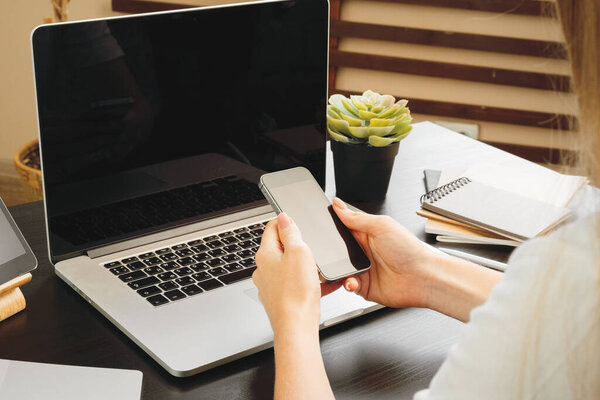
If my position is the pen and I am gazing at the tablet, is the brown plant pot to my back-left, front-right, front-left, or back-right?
front-right

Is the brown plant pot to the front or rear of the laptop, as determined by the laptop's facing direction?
to the rear
